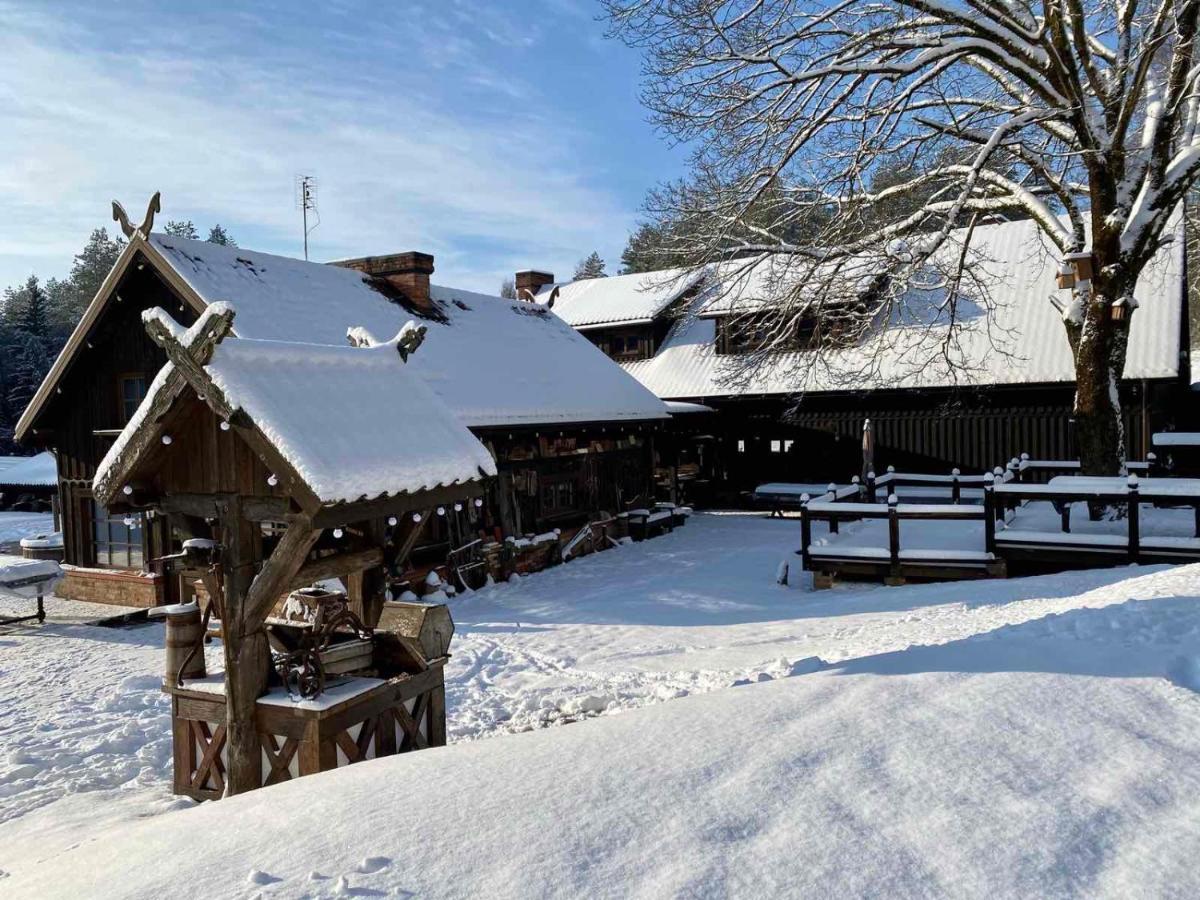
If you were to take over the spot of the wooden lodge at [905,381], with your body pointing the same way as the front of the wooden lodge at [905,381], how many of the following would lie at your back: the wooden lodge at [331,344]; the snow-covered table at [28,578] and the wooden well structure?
0

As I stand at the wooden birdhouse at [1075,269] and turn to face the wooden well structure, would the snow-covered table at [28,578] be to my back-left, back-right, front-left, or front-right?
front-right

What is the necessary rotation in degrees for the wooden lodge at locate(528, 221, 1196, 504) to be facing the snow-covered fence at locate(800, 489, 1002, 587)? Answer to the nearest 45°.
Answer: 0° — it already faces it

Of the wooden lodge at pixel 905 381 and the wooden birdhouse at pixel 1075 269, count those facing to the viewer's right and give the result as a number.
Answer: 0

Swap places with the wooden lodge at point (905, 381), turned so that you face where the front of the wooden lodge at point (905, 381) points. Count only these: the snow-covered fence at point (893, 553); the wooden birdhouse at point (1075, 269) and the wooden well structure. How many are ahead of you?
3

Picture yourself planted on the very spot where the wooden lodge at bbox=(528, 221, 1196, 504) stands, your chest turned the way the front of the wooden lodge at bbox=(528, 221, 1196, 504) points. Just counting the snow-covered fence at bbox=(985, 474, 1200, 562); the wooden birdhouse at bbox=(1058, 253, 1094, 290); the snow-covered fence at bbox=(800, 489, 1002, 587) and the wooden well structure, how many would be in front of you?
4

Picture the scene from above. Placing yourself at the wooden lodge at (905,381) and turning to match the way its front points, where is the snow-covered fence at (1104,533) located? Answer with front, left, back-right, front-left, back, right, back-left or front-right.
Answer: front

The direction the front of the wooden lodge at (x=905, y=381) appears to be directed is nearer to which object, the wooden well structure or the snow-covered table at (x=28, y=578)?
the wooden well structure

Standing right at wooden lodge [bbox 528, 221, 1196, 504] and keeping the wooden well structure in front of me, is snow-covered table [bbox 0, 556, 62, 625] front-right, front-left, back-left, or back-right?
front-right

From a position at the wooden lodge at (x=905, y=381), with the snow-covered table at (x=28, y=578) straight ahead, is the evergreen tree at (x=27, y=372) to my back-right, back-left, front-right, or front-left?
front-right

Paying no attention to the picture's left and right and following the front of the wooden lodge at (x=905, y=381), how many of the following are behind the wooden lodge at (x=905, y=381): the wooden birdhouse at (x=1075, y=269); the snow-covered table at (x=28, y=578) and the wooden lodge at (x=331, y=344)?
0

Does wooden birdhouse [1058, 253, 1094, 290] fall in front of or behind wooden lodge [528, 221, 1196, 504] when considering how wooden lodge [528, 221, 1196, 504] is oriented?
in front

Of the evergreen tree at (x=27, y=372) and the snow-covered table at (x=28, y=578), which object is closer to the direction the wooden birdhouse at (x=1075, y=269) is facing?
the snow-covered table

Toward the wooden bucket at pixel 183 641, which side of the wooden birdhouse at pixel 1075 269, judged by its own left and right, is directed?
front

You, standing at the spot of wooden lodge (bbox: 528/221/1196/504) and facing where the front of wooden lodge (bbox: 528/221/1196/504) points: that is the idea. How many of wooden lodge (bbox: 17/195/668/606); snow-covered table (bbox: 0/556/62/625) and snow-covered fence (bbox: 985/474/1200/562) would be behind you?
0

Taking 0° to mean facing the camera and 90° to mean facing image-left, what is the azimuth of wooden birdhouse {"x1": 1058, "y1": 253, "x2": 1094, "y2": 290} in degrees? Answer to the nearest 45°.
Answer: approximately 45°

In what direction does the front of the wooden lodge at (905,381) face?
toward the camera

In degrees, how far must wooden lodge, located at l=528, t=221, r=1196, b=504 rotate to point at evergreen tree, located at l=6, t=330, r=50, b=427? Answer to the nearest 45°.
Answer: approximately 90° to its right

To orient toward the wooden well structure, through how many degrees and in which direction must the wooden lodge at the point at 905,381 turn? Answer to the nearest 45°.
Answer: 0° — it already faces it

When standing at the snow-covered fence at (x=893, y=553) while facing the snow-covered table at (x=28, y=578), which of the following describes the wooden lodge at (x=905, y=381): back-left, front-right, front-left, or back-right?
back-right
